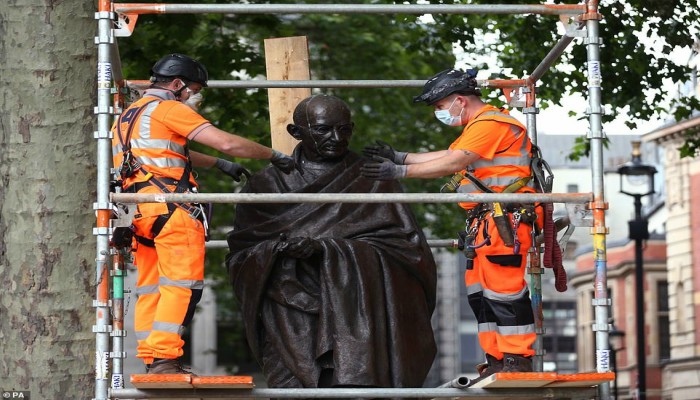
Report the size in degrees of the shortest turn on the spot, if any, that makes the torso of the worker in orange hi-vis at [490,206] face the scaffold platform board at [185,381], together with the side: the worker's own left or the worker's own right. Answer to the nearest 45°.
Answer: approximately 45° to the worker's own left

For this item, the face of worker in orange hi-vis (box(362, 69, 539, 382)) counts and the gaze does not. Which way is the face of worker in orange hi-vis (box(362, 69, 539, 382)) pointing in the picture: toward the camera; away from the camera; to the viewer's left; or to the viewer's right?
to the viewer's left

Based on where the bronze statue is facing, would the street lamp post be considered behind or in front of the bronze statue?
behind

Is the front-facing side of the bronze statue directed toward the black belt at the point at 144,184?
no

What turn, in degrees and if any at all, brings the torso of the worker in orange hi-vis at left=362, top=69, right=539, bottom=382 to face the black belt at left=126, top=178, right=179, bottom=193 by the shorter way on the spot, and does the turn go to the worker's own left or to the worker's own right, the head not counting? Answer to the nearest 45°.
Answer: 0° — they already face it

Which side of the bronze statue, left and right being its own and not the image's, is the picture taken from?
front

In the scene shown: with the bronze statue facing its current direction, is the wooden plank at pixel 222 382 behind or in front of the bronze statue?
in front

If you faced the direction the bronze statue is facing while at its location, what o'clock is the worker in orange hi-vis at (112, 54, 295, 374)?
The worker in orange hi-vis is roughly at 2 o'clock from the bronze statue.

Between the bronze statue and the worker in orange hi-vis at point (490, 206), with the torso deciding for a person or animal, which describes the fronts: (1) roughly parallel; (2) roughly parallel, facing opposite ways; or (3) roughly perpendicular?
roughly perpendicular

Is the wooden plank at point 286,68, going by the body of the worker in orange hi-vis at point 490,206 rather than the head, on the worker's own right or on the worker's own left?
on the worker's own right

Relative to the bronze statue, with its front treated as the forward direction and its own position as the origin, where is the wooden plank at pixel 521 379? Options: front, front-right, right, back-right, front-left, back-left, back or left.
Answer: front-left

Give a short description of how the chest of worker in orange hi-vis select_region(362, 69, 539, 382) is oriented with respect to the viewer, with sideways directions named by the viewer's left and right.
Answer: facing to the left of the viewer

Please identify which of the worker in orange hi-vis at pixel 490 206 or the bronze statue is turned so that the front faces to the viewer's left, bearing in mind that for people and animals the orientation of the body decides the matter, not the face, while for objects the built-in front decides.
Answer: the worker in orange hi-vis

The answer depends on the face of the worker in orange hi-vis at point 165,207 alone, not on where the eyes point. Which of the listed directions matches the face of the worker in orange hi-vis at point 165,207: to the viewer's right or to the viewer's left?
to the viewer's right

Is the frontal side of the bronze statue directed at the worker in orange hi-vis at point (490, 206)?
no

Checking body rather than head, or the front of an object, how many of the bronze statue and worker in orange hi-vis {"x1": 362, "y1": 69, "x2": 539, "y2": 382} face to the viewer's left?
1

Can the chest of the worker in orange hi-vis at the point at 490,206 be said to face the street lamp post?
no
